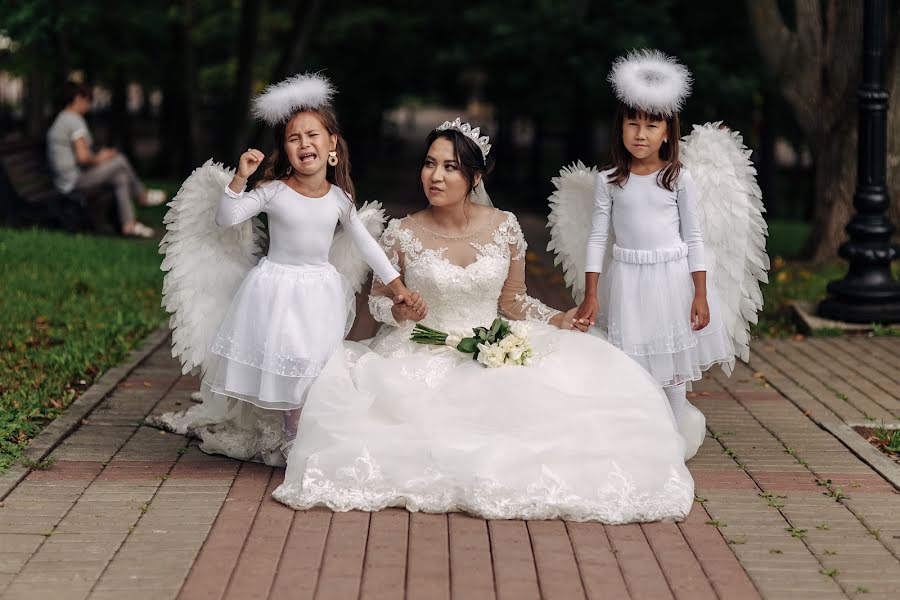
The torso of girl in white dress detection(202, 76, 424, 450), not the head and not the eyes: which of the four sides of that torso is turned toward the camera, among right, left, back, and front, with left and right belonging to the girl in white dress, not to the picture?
front

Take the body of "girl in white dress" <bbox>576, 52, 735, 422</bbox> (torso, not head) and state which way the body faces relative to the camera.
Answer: toward the camera

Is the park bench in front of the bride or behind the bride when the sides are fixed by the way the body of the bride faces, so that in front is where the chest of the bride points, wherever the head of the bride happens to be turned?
behind

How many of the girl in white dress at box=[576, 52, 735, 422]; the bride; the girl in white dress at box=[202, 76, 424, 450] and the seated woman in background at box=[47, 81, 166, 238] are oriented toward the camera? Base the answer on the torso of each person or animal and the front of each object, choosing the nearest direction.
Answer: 3

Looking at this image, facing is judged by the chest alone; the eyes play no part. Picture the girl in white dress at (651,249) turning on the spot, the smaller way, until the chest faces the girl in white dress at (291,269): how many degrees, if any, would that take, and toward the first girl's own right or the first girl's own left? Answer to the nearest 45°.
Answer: approximately 90° to the first girl's own right

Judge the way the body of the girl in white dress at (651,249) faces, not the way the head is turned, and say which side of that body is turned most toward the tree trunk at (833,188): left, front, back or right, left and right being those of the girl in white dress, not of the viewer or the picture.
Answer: back

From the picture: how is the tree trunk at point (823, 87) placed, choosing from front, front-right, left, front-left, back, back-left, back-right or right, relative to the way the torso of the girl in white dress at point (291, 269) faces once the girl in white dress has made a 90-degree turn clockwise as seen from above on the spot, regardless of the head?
back-right

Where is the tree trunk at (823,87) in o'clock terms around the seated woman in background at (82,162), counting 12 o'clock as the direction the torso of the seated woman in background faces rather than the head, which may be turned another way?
The tree trunk is roughly at 1 o'clock from the seated woman in background.

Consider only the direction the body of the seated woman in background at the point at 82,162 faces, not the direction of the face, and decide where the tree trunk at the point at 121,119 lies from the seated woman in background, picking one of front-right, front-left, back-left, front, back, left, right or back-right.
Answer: left

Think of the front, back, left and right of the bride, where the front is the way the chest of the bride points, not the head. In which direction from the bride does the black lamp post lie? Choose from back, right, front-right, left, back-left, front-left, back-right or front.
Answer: back-left

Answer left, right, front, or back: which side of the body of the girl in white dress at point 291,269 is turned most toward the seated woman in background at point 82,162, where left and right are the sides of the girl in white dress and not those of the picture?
back

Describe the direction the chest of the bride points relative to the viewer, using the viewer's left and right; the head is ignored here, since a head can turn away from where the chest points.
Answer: facing the viewer

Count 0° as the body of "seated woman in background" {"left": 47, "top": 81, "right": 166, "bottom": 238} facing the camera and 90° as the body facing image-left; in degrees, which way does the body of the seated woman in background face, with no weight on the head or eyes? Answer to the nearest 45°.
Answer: approximately 270°

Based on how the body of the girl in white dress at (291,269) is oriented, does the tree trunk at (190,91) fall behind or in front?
behind

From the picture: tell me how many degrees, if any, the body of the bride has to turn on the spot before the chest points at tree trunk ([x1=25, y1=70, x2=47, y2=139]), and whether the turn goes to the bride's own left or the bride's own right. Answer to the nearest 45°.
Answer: approximately 135° to the bride's own right

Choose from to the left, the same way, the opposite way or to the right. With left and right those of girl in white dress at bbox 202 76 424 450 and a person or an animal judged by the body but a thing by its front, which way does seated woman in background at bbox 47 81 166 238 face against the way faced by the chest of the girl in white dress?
to the left
